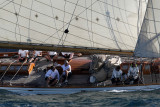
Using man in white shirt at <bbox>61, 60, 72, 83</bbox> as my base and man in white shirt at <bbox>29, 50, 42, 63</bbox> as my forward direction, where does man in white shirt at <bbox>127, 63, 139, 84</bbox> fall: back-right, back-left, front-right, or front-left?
back-right

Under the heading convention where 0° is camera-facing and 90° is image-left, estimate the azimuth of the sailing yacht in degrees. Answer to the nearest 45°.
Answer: approximately 270°
